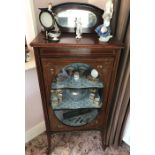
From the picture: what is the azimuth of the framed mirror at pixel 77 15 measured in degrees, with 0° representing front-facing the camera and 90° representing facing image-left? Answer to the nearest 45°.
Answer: approximately 0°

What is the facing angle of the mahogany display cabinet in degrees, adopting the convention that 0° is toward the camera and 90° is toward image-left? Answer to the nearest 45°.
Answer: approximately 0°
